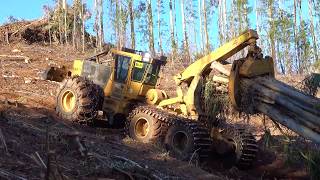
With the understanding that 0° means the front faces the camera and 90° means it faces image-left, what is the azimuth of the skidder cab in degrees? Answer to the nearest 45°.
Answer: approximately 135°

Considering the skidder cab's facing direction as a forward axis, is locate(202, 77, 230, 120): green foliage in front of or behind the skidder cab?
behind
